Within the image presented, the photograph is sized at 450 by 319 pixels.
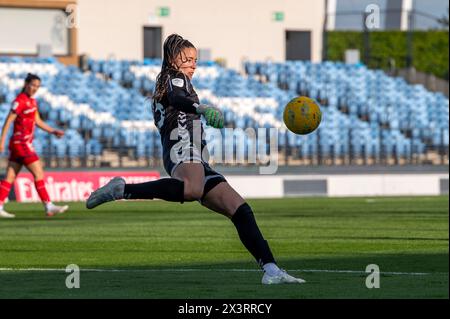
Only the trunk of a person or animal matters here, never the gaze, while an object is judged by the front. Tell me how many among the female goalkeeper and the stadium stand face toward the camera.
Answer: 1

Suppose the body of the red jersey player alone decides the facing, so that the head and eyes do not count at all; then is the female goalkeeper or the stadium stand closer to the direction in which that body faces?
the female goalkeeper

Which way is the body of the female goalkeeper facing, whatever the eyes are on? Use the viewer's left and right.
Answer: facing to the right of the viewer

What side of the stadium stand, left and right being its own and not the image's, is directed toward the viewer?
front

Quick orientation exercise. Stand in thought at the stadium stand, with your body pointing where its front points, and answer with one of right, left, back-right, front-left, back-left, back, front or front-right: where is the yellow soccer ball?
front

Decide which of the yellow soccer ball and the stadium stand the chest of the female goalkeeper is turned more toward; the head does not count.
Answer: the yellow soccer ball

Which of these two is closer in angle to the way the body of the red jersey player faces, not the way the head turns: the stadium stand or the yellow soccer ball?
the yellow soccer ball

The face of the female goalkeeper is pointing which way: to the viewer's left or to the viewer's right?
to the viewer's right

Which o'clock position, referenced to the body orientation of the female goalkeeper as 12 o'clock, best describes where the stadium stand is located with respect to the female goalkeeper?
The stadium stand is roughly at 9 o'clock from the female goalkeeper.

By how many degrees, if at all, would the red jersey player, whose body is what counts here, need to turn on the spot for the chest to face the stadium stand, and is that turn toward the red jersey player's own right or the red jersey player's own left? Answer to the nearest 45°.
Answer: approximately 90° to the red jersey player's own left

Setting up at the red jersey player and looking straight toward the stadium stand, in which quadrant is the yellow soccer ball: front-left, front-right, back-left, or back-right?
back-right

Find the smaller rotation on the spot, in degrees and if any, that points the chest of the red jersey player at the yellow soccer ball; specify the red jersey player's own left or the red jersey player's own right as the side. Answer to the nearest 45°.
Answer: approximately 45° to the red jersey player's own right

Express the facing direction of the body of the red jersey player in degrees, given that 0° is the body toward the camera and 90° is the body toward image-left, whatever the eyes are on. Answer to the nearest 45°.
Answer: approximately 315°
